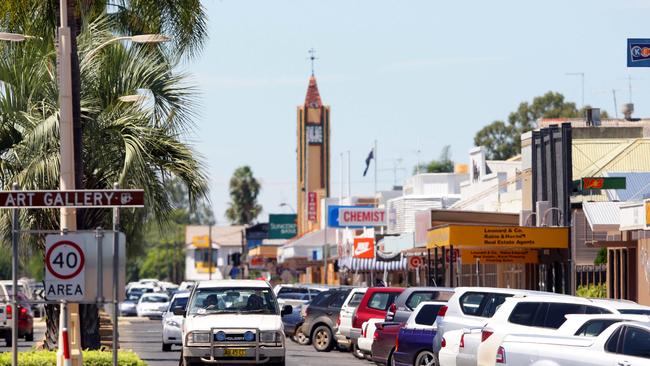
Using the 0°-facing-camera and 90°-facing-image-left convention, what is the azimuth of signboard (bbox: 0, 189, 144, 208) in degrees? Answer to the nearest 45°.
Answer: approximately 0°

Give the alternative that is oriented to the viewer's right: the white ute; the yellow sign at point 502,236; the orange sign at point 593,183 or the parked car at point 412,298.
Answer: the parked car

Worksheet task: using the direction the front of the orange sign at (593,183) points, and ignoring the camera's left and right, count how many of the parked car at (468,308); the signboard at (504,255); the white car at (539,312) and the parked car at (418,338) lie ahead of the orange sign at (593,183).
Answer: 3

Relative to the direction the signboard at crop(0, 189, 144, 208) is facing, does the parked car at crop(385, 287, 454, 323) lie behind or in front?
behind

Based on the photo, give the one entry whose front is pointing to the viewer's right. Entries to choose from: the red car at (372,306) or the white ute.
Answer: the red car

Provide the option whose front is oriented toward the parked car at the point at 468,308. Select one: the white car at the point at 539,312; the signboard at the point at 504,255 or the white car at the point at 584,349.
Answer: the signboard

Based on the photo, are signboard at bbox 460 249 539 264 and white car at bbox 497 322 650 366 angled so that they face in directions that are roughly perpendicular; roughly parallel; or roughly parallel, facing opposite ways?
roughly perpendicular

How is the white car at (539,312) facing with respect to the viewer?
to the viewer's right

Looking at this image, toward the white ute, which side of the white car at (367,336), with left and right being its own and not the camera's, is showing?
back
